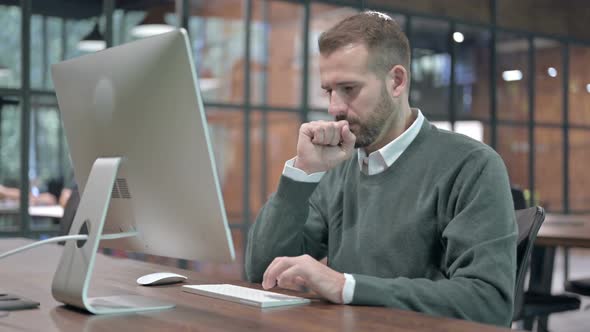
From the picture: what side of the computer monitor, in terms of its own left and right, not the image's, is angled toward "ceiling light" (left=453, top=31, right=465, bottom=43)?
front

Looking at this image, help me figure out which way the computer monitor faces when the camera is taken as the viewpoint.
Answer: facing away from the viewer and to the right of the viewer

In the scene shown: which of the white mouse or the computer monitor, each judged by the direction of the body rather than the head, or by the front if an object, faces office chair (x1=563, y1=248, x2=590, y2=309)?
the computer monitor

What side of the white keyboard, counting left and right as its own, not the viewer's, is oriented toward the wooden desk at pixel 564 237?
front

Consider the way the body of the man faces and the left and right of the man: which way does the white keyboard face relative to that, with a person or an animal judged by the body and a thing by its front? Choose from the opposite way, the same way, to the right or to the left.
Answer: the opposite way

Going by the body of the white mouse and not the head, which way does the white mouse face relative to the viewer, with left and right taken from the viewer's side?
facing the viewer and to the left of the viewer

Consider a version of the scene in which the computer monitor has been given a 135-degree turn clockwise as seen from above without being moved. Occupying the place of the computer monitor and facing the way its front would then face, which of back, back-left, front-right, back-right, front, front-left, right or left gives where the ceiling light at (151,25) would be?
back

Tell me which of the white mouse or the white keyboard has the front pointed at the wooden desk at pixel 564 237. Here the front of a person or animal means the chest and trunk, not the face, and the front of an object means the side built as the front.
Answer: the white keyboard

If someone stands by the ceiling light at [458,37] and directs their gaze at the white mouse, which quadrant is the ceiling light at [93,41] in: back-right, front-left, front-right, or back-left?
front-right

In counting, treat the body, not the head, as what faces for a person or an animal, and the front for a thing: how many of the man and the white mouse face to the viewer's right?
0

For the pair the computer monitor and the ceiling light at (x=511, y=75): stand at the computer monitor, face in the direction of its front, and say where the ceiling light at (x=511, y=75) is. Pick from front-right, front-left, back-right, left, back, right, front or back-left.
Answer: front

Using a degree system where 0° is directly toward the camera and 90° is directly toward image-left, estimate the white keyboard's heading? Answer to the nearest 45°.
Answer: approximately 225°

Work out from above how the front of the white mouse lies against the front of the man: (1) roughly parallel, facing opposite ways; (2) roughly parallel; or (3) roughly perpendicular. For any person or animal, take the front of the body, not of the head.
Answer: roughly parallel

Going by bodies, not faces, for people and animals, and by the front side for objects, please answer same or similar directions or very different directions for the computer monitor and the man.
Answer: very different directions

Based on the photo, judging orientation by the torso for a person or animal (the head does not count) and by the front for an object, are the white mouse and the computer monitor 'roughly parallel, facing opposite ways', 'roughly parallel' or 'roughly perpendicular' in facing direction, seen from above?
roughly parallel, facing opposite ways

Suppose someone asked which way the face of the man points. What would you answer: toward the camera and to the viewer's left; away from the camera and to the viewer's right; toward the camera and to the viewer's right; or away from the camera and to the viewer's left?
toward the camera and to the viewer's left

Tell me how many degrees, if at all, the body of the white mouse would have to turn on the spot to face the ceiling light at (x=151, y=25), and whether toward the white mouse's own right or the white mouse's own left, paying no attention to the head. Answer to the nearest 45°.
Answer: approximately 135° to the white mouse's own right

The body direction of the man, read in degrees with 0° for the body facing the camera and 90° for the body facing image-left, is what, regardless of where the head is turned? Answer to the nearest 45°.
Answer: approximately 45°
